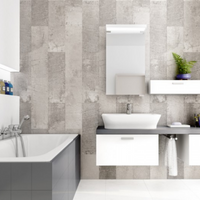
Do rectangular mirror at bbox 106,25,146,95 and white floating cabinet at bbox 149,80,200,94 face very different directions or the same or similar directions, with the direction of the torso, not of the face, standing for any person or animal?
same or similar directions

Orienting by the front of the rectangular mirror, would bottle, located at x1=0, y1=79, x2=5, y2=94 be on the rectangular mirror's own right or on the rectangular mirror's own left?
on the rectangular mirror's own right

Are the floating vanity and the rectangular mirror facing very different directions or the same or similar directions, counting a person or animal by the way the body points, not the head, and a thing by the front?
same or similar directions

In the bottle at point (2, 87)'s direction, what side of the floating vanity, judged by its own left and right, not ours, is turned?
right

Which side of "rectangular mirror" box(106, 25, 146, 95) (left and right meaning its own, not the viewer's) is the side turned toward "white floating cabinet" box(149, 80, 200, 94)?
left

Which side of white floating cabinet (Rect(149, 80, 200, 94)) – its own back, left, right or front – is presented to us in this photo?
front

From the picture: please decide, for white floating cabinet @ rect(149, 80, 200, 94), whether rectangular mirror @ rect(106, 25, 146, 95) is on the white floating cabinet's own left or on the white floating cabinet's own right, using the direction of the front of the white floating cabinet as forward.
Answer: on the white floating cabinet's own right

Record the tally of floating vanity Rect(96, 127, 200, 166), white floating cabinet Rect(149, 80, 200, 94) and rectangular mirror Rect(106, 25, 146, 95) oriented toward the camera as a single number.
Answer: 3

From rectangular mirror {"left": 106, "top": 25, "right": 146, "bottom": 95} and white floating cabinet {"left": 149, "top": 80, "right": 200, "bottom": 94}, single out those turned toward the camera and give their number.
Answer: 2

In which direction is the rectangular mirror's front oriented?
toward the camera
